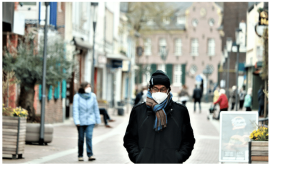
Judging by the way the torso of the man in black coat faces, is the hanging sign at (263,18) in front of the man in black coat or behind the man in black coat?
behind

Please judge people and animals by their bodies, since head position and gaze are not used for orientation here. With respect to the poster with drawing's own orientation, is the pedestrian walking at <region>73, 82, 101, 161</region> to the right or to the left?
on its right

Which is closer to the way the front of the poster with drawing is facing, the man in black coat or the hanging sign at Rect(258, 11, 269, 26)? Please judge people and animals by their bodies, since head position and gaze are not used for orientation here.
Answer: the man in black coat

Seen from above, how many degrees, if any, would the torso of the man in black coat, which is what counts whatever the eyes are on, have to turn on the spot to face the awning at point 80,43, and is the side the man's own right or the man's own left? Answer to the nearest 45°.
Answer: approximately 180°

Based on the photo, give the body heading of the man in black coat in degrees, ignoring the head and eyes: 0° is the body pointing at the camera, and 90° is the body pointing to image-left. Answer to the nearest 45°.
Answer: approximately 0°

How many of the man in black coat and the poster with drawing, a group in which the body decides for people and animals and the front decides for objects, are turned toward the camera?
2

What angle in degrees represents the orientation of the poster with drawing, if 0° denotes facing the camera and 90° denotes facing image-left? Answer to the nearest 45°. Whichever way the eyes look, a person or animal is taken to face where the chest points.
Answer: approximately 0°

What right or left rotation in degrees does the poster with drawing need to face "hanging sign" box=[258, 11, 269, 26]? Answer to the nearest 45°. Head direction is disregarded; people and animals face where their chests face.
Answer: approximately 180°

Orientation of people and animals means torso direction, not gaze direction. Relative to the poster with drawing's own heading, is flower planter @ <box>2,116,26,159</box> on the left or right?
on its right
